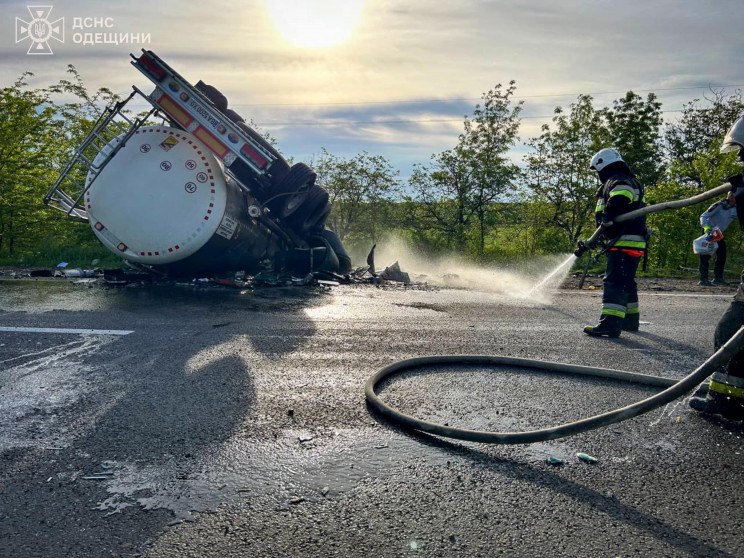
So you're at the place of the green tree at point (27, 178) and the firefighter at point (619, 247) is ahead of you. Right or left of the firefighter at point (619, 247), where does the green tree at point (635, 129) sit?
left

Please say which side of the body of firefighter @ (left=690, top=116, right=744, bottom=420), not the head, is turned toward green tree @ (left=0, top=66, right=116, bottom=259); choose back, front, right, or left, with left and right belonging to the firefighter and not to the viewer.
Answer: front

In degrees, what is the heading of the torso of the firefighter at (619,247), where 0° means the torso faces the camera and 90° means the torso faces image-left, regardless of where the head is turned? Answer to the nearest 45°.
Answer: approximately 90°

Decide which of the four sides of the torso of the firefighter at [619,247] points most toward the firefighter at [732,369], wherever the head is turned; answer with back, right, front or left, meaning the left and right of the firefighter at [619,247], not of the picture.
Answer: left

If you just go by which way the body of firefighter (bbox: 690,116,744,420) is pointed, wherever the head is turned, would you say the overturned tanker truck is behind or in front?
in front

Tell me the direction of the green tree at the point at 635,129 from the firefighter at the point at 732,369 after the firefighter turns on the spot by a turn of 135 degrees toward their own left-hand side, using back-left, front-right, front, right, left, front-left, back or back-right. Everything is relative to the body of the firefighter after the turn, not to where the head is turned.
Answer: back-left

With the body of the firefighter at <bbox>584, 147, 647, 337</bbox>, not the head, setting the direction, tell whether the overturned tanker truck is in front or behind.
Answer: in front

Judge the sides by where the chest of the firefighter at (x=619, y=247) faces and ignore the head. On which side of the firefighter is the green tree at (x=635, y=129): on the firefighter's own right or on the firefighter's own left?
on the firefighter's own right

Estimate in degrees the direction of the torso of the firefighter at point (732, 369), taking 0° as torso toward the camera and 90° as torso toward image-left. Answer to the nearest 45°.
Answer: approximately 90°

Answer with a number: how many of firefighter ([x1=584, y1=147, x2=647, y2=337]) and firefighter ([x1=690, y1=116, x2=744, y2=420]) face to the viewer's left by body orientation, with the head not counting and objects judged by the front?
2
